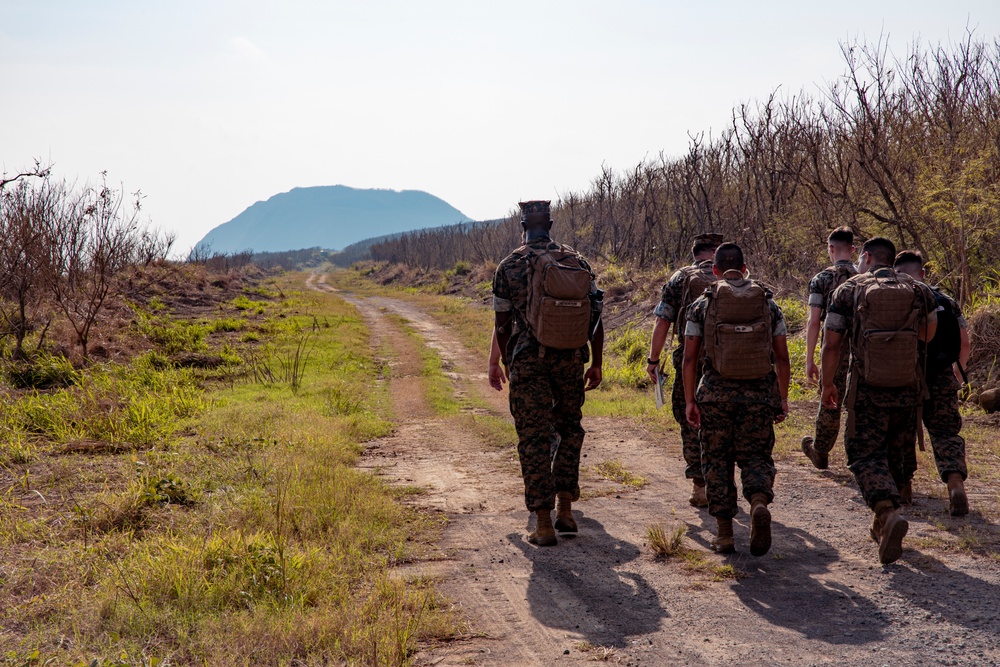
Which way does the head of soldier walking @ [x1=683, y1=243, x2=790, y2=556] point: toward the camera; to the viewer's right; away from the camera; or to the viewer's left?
away from the camera

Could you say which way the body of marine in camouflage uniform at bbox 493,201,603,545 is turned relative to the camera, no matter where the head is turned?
away from the camera

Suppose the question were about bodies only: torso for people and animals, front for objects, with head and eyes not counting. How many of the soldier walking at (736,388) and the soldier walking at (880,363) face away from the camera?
2

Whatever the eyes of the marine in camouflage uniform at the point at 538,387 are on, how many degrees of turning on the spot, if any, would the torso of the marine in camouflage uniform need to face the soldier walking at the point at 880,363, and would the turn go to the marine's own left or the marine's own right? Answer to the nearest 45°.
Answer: approximately 90° to the marine's own right

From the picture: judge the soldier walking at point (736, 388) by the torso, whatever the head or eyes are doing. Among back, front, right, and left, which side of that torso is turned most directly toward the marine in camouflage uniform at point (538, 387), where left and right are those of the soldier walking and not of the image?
left

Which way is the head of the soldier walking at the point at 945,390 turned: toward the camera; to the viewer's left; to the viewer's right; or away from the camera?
away from the camera

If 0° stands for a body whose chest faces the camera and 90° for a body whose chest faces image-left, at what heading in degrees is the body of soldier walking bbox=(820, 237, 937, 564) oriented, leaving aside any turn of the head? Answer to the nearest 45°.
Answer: approximately 180°

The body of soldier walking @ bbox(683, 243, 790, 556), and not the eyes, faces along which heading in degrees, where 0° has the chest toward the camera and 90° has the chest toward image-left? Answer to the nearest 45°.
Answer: approximately 180°
